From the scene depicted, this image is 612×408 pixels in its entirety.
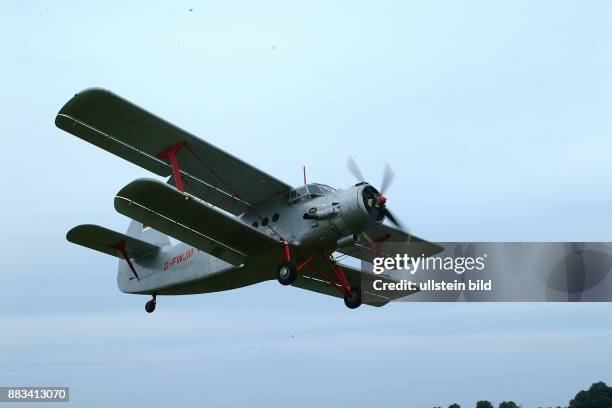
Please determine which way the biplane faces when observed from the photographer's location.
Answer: facing the viewer and to the right of the viewer
